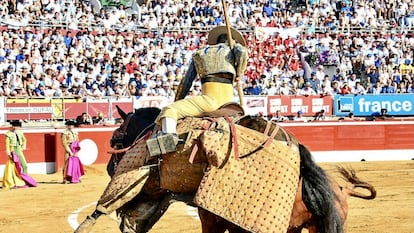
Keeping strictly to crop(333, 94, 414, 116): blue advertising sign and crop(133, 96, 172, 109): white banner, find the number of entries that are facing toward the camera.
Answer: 2

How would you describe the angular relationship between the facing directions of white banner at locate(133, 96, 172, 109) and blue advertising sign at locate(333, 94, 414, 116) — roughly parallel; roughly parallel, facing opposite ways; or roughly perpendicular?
roughly parallel

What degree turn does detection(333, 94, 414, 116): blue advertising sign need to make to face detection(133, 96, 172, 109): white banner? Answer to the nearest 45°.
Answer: approximately 45° to its right

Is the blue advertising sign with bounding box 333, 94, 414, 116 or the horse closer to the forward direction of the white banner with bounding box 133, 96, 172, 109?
the horse

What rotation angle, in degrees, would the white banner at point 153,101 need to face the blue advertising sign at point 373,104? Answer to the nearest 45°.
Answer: approximately 90° to its left

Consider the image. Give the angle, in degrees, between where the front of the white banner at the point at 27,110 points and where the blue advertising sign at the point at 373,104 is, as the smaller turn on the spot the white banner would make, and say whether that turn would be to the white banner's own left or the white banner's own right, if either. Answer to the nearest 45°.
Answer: approximately 90° to the white banner's own left

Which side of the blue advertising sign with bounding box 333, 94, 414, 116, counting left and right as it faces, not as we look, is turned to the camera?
front

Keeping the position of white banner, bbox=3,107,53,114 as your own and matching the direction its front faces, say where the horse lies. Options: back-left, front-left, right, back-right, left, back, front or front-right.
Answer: front

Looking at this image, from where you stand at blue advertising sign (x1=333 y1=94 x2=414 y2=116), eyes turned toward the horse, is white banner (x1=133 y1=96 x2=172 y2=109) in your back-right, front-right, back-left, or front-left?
front-right

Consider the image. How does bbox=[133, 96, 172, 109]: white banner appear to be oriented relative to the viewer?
toward the camera

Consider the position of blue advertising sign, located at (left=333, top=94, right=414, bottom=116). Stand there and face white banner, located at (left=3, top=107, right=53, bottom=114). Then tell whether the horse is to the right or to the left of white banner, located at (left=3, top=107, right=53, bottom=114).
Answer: left

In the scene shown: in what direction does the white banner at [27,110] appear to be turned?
toward the camera

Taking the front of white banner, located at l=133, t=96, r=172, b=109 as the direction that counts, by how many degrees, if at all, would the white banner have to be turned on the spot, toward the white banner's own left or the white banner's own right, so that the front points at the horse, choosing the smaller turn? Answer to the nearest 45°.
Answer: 0° — it already faces it

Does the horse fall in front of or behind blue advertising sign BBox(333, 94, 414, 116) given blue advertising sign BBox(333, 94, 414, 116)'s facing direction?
in front

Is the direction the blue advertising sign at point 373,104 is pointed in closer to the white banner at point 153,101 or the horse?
the horse
